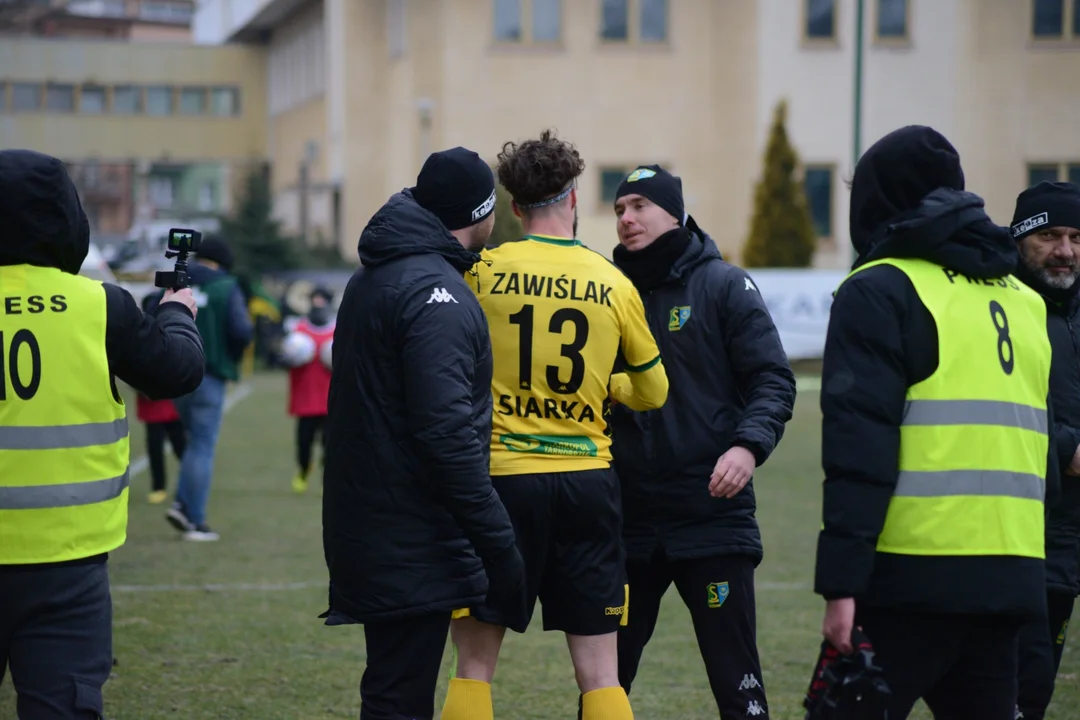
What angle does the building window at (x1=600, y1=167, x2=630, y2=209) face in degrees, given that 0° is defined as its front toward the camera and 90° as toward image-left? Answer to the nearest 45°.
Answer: approximately 0°

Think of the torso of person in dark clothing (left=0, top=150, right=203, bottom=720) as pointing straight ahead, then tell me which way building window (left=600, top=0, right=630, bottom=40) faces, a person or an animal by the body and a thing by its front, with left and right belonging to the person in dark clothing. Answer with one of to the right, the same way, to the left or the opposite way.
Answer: the opposite way

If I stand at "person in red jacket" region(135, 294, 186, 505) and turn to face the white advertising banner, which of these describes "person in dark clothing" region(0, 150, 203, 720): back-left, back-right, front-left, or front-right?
back-right

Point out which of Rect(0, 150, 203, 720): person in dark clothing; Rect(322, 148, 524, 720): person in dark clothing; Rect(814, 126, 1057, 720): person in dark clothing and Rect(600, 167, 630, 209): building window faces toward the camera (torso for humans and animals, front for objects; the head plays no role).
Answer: the building window

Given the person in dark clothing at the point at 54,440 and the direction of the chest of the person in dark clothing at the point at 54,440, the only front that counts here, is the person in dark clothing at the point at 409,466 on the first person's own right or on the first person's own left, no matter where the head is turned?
on the first person's own right

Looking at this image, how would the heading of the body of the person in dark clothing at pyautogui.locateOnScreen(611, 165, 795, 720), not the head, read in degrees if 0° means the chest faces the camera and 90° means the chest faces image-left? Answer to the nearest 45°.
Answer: approximately 45°

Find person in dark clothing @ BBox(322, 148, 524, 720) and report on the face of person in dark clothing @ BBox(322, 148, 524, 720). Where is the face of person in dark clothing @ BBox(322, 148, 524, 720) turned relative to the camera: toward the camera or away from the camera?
away from the camera

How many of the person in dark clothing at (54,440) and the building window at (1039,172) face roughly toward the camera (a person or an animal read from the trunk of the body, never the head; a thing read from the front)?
1

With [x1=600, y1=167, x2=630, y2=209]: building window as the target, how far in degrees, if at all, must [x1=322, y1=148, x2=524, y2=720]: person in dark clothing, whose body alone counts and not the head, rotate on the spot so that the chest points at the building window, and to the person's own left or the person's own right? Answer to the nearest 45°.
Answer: approximately 45° to the person's own left

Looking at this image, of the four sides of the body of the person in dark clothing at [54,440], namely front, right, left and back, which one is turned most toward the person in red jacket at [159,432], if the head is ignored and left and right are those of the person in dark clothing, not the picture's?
front

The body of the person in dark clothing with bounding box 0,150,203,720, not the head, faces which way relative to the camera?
away from the camera

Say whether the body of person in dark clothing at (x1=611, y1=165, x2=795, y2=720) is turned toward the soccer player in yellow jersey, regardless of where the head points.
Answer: yes

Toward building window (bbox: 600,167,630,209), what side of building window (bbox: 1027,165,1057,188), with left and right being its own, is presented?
right

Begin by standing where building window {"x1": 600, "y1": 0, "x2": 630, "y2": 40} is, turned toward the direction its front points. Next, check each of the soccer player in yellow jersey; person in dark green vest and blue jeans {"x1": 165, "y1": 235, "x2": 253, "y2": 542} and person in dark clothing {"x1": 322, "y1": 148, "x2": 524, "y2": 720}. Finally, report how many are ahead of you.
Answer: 3

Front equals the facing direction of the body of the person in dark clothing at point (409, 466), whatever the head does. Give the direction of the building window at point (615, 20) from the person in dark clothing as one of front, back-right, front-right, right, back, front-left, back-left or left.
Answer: front-left
